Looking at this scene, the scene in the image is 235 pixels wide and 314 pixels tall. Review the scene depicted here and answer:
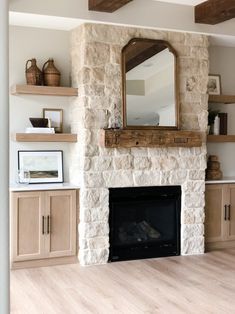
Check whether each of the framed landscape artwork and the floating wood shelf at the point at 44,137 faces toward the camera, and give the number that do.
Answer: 2

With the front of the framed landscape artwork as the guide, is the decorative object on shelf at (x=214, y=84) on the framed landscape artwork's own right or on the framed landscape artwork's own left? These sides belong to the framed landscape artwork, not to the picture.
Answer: on the framed landscape artwork's own left

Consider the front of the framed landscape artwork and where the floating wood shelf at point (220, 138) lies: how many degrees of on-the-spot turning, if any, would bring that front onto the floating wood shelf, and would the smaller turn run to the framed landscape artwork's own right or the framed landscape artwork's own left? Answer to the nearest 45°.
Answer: approximately 90° to the framed landscape artwork's own left

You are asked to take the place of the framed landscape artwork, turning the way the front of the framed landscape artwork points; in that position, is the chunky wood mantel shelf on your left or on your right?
on your left

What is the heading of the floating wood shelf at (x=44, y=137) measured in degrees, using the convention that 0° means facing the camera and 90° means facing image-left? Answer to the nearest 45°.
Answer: approximately 0°
